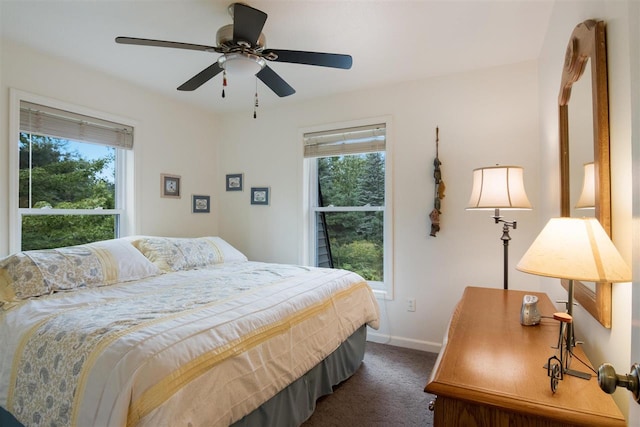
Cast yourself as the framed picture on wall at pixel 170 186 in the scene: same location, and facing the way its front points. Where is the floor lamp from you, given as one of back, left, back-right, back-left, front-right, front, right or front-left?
front

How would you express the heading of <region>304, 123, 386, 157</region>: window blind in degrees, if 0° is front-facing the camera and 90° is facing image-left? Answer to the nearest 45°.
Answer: approximately 45°

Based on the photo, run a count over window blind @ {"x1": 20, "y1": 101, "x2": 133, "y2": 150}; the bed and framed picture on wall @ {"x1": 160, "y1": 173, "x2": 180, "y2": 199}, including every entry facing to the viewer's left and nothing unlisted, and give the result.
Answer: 0

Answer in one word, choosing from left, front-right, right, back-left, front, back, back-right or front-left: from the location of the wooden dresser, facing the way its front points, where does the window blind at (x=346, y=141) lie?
front-right

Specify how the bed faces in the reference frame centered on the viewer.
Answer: facing the viewer and to the right of the viewer

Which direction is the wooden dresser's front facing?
to the viewer's left

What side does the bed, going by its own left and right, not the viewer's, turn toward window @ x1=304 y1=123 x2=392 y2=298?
left

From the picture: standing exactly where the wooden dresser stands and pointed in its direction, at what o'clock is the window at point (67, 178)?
The window is roughly at 12 o'clock from the wooden dresser.

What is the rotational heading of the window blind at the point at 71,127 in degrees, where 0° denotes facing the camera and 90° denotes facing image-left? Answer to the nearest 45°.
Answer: approximately 315°

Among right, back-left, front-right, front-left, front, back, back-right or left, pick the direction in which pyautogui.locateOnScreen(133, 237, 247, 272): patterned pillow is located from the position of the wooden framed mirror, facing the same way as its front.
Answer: front

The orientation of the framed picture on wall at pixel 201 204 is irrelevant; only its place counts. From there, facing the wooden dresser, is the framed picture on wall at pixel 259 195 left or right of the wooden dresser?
left

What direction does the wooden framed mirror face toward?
to the viewer's left

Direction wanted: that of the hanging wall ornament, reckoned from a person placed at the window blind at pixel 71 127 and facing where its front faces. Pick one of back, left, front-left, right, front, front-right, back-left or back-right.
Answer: front

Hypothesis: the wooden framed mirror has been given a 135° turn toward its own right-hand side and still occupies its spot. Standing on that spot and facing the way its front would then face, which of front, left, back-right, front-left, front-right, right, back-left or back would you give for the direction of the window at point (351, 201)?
left

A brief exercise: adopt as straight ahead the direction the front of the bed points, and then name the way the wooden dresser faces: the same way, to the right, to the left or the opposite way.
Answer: the opposite way

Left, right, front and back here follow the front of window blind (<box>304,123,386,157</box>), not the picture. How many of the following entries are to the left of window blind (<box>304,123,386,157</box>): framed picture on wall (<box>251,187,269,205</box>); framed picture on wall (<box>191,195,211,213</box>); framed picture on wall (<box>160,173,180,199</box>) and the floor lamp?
1

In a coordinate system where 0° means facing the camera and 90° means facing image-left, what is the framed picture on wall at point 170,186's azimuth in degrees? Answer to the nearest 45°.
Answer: approximately 315°

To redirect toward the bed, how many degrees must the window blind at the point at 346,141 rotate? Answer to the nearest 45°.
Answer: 0° — it already faces it

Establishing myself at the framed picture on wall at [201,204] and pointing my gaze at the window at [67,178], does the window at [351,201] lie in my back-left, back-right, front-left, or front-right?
back-left
